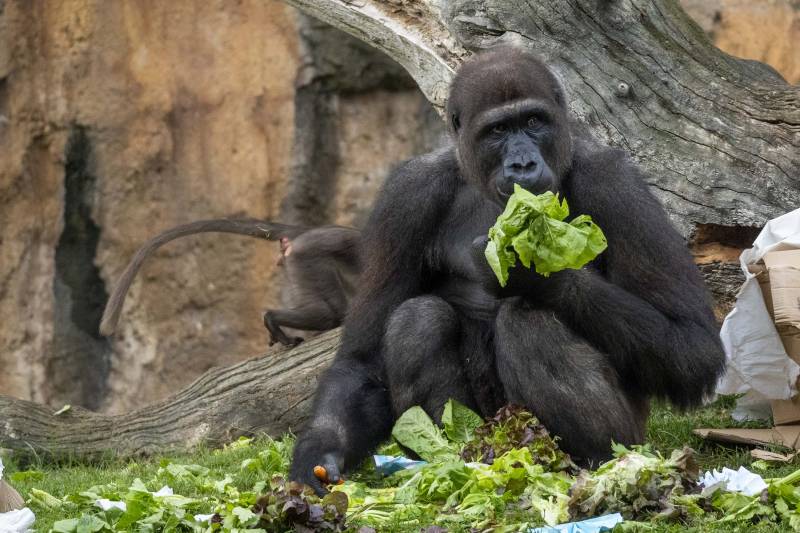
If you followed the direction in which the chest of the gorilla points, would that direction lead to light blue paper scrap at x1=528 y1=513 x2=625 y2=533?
yes

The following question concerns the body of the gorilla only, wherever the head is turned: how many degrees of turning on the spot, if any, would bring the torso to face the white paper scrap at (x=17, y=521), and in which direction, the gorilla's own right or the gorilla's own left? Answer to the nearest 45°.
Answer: approximately 45° to the gorilla's own right

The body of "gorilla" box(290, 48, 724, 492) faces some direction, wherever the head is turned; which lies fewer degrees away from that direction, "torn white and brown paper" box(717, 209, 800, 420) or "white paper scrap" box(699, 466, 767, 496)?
the white paper scrap

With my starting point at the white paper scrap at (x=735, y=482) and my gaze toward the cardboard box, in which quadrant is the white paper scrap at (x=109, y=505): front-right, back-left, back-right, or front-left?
back-left

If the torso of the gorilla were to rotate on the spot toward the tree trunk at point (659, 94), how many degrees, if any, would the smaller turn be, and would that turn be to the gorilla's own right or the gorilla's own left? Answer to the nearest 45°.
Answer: approximately 135° to the gorilla's own left

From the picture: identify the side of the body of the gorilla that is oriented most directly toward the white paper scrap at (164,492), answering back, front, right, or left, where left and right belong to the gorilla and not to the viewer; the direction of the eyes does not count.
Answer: right

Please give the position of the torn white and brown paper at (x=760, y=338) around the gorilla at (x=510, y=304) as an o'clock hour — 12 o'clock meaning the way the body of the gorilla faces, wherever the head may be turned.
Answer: The torn white and brown paper is roughly at 8 o'clock from the gorilla.

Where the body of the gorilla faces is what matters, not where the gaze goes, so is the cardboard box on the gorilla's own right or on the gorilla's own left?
on the gorilla's own left

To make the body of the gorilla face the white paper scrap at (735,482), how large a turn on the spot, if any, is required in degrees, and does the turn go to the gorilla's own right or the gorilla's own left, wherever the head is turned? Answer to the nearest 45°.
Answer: approximately 45° to the gorilla's own left

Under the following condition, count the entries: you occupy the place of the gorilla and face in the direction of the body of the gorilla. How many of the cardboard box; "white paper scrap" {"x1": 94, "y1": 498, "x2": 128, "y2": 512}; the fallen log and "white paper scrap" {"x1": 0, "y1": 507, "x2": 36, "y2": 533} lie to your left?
1

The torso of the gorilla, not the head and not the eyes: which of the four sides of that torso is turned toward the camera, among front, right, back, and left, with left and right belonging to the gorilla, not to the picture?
front

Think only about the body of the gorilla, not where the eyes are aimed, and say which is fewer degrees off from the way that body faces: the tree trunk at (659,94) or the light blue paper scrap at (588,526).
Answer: the light blue paper scrap

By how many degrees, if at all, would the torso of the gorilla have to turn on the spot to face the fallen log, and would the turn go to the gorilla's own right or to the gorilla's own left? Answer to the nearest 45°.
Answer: approximately 135° to the gorilla's own right
